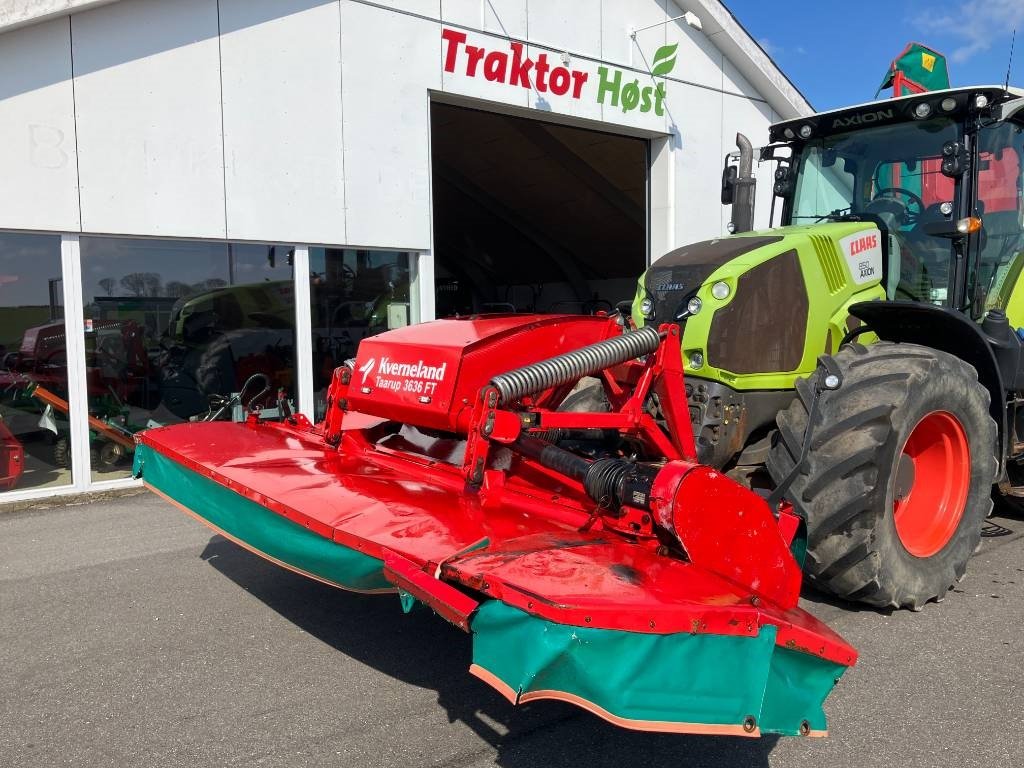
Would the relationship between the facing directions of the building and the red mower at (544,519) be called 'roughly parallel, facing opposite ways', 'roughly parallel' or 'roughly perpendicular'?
roughly perpendicular

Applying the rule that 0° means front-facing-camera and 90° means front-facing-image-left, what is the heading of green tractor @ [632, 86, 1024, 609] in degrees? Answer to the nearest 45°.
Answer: approximately 45°

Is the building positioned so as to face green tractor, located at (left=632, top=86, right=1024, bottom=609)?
yes

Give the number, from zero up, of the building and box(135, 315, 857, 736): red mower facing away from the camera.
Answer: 0

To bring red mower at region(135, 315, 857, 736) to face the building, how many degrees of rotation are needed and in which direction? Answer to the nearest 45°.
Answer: approximately 90° to its right
